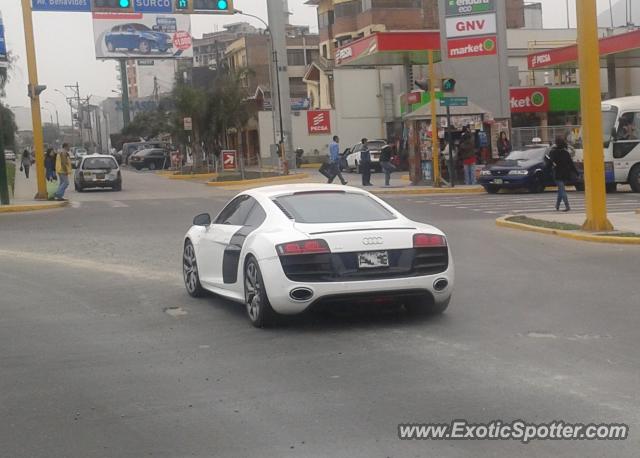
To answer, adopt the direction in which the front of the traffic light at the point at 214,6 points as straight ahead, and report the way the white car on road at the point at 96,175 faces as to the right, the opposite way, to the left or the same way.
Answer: the opposite way

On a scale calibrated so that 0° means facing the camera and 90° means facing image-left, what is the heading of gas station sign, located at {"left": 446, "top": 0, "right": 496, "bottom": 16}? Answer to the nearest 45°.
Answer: approximately 0°

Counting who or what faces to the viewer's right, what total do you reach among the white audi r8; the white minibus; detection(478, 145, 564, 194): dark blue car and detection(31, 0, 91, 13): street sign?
0

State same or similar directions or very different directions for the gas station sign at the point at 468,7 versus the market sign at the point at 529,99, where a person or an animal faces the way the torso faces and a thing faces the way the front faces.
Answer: same or similar directions

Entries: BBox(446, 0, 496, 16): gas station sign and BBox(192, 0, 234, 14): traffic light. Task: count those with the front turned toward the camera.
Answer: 2

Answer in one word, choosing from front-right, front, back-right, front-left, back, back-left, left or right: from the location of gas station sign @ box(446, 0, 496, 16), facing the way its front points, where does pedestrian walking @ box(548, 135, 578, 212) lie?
front

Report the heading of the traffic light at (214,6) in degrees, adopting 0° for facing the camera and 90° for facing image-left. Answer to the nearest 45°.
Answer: approximately 0°

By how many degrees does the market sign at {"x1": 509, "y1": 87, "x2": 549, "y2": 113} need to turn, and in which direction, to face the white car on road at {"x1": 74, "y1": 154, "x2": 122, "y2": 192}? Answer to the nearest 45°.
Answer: approximately 45° to its right

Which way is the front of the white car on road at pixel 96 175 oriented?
away from the camera

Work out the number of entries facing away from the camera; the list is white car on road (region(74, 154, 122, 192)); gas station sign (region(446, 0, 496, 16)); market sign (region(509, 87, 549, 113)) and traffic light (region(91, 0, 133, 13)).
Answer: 1

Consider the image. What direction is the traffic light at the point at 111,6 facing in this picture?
toward the camera

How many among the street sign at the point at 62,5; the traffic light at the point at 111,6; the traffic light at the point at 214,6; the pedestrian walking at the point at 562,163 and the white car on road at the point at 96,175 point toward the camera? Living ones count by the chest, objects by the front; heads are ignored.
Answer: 3

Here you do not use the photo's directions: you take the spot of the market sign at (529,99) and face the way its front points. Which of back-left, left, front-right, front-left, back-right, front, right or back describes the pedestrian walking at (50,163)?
front-right
